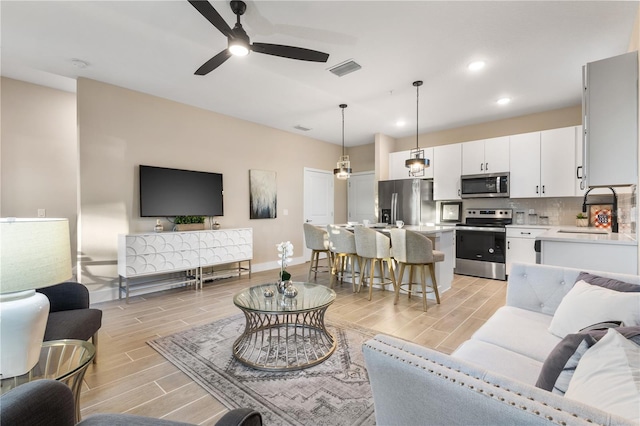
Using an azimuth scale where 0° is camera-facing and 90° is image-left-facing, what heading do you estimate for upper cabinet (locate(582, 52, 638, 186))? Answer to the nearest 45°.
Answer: approximately 90°

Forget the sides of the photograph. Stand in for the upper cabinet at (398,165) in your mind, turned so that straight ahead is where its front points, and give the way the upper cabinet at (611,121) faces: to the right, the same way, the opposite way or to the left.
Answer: to the right

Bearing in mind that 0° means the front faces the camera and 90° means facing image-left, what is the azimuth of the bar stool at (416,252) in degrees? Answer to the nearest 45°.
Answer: approximately 225°

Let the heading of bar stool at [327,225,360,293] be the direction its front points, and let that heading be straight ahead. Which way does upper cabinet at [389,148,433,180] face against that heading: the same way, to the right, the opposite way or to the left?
the opposite way

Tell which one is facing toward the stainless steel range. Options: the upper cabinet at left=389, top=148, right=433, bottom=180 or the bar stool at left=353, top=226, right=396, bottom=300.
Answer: the bar stool

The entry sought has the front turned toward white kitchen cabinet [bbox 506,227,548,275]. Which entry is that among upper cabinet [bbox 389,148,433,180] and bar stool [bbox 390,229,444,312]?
the bar stool

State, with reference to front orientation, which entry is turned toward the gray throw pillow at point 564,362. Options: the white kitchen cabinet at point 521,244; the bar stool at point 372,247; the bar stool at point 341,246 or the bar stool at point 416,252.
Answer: the white kitchen cabinet

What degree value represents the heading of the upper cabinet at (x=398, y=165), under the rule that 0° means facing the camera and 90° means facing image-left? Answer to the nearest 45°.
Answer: approximately 45°

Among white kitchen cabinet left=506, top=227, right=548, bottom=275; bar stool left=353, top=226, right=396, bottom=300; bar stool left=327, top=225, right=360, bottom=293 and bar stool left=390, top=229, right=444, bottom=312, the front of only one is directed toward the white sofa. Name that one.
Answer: the white kitchen cabinet
